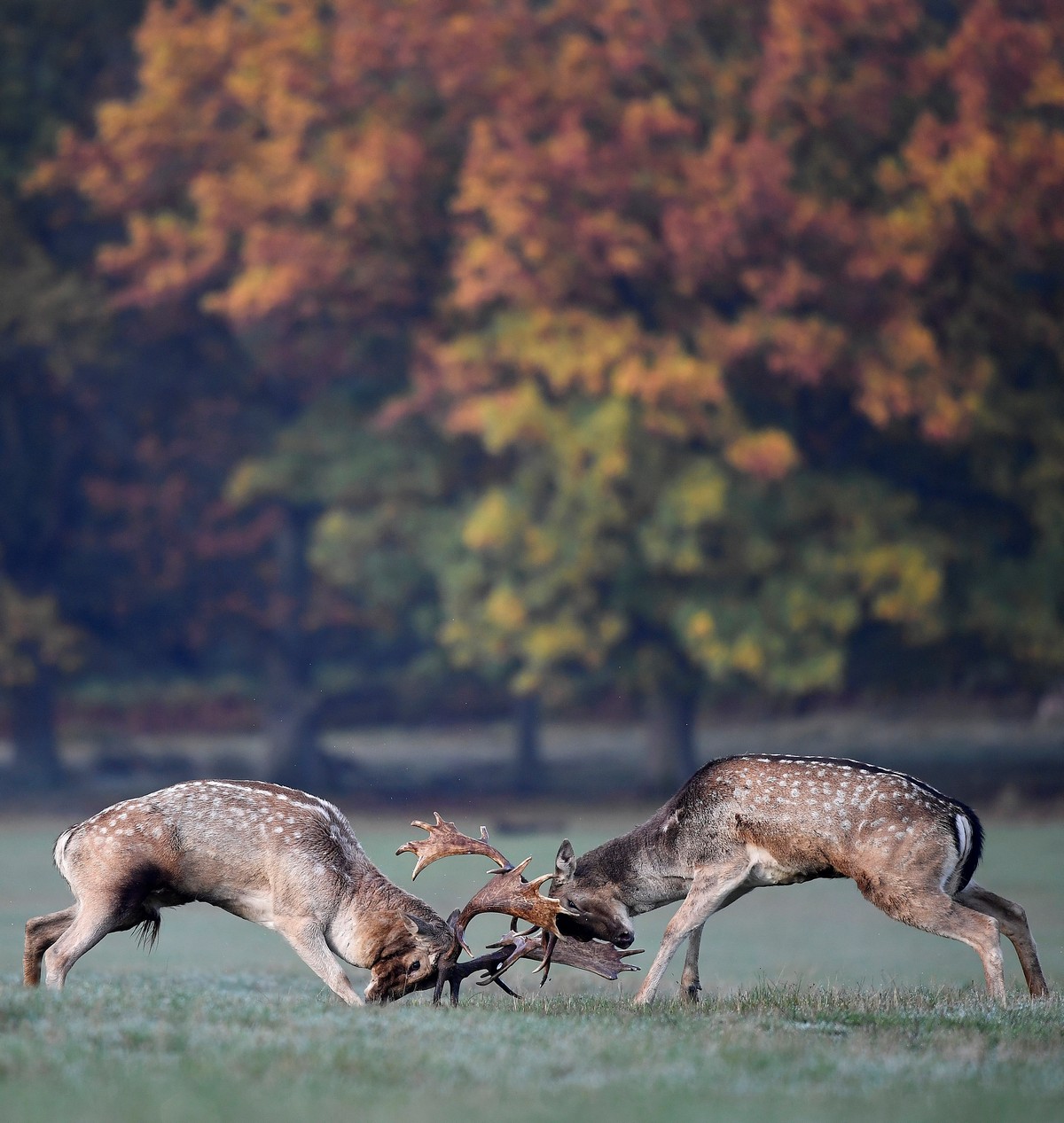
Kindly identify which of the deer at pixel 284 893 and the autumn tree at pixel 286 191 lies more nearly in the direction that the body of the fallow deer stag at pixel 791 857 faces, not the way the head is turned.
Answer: the deer

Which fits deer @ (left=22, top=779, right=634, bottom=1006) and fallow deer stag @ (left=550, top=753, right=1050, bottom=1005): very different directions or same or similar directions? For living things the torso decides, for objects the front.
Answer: very different directions

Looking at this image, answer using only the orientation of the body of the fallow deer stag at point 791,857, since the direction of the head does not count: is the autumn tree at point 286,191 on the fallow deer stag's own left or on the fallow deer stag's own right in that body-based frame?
on the fallow deer stag's own right

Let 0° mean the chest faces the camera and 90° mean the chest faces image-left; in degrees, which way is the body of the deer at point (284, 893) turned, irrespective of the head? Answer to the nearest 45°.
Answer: approximately 270°

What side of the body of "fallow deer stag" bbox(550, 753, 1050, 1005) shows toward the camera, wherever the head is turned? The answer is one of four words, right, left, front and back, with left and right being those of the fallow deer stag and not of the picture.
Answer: left

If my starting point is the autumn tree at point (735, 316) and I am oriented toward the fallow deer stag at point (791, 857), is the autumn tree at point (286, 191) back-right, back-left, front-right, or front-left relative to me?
back-right

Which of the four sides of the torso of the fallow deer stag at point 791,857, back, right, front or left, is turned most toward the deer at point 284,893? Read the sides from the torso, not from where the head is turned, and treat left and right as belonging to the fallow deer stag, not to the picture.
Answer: front

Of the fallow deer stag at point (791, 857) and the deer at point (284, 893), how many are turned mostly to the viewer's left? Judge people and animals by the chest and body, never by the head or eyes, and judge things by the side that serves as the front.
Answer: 1

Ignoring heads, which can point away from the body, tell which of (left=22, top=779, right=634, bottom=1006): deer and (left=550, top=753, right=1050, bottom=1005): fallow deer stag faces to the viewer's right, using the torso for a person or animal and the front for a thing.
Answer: the deer

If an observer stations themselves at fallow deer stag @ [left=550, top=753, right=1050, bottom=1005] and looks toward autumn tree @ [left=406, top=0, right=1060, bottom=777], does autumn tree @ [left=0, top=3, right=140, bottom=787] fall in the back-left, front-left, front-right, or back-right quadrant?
front-left

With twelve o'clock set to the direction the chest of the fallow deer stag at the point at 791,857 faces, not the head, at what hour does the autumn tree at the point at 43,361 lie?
The autumn tree is roughly at 2 o'clock from the fallow deer stag.

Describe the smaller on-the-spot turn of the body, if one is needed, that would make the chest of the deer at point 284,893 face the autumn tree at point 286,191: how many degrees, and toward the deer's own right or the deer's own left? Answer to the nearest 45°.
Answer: approximately 90° to the deer's own left

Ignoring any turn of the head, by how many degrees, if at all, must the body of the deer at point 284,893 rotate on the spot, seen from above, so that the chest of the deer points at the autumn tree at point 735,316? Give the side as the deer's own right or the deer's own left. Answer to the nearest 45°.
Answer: approximately 90° to the deer's own left

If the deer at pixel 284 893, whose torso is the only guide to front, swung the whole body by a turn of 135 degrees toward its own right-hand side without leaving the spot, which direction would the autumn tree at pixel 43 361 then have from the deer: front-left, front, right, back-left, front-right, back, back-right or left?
back-right
